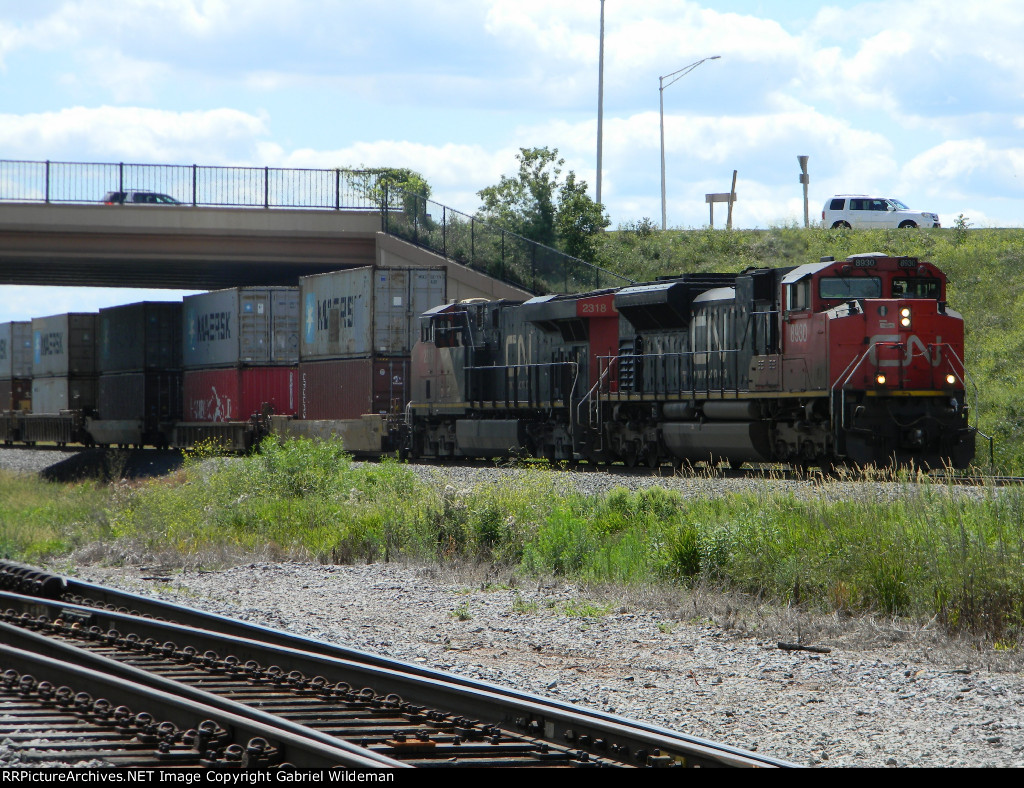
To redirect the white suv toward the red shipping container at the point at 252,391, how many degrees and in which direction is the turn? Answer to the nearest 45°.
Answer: approximately 135° to its right

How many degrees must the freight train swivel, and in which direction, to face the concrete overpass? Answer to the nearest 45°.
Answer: approximately 180°

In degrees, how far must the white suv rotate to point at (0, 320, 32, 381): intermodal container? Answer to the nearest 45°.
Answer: approximately 180°

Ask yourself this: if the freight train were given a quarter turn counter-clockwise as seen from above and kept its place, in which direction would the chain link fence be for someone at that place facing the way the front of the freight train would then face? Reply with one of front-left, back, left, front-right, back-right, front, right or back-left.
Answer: front-left

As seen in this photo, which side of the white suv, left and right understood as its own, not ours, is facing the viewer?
right

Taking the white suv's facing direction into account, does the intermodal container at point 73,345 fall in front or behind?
behind

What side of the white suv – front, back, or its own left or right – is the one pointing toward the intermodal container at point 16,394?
back

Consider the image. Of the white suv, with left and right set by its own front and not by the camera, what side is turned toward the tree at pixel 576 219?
back
